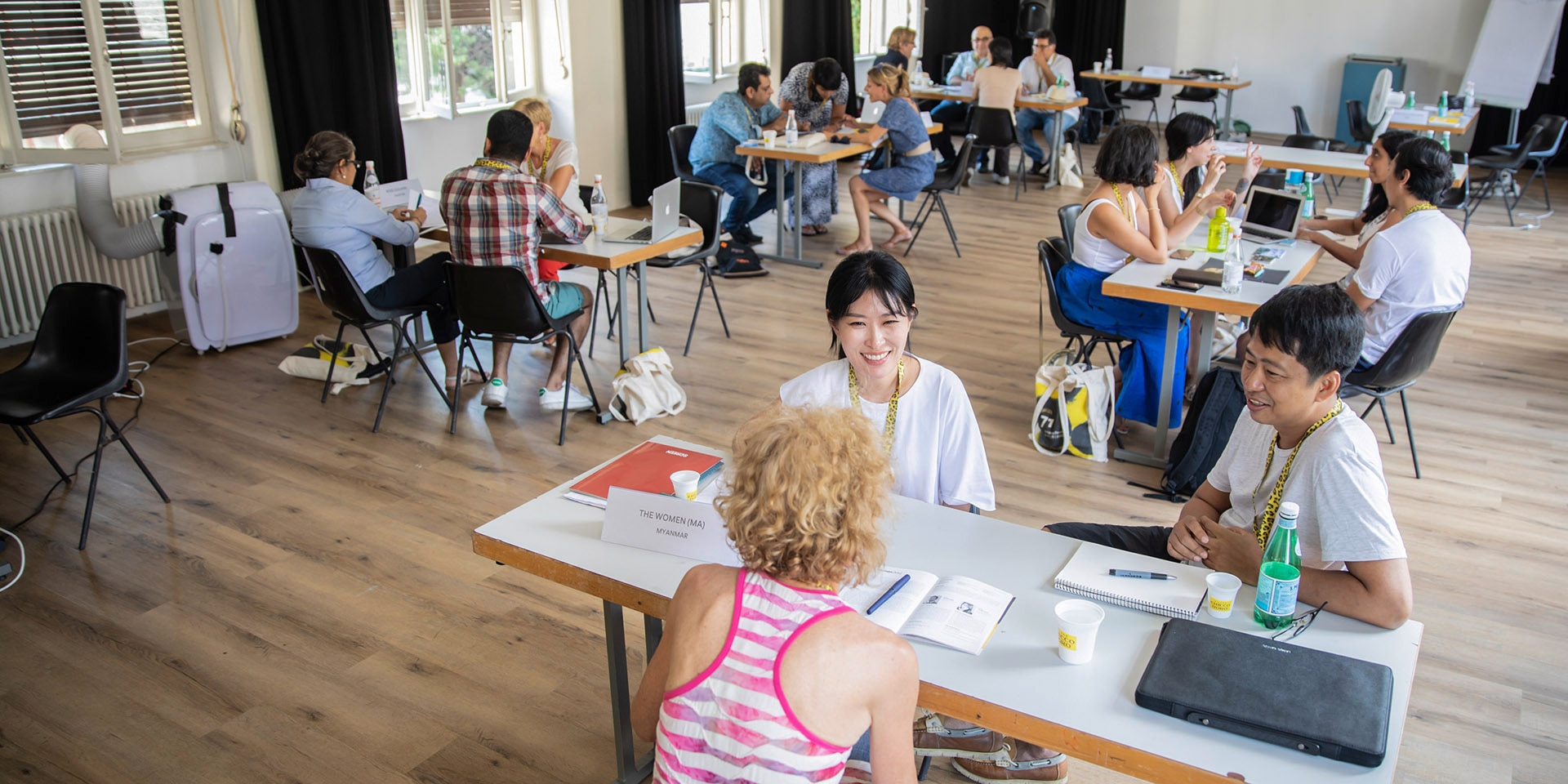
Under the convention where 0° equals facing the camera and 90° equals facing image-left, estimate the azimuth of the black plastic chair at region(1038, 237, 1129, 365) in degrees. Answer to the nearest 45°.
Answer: approximately 270°

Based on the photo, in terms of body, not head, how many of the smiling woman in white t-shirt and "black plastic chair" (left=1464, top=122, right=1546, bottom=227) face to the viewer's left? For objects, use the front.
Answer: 1

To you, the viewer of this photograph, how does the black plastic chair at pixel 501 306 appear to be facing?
facing away from the viewer and to the right of the viewer

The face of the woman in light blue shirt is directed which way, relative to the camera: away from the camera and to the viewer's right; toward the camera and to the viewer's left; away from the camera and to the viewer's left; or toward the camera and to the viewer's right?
away from the camera and to the viewer's right

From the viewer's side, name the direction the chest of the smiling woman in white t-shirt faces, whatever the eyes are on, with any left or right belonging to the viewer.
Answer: facing the viewer

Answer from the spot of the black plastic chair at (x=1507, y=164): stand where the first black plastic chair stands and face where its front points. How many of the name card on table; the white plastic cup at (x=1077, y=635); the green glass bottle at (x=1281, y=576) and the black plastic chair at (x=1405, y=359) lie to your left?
4

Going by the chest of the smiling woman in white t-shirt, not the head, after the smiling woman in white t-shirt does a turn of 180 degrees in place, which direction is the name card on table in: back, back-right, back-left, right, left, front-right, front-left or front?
back-left

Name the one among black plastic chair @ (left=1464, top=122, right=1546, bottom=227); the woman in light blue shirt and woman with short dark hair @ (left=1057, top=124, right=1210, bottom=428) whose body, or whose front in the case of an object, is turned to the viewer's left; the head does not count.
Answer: the black plastic chair

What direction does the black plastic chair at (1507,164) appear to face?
to the viewer's left

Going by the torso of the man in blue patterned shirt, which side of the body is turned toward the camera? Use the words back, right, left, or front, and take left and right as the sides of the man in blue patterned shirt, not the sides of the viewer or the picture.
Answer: right

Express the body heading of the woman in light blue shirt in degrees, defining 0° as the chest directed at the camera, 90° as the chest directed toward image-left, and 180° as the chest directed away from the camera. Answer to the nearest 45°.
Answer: approximately 225°

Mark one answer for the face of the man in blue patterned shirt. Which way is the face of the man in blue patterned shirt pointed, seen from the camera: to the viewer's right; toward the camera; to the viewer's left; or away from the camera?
to the viewer's right
